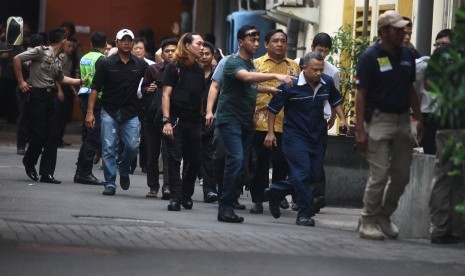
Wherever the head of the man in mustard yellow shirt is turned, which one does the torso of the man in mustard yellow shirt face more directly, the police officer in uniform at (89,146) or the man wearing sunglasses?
the man wearing sunglasses

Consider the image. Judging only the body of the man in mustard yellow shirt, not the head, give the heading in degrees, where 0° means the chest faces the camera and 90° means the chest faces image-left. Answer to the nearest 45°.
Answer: approximately 0°

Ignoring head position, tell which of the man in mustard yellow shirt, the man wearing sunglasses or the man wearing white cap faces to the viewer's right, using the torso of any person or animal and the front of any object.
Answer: the man wearing sunglasses

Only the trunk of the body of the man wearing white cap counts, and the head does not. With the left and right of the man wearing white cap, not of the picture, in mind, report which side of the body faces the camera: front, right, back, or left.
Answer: front

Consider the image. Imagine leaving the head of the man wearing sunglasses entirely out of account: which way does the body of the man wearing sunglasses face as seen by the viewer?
to the viewer's right

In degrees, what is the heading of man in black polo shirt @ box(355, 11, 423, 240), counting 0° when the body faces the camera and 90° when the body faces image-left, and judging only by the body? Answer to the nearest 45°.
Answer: approximately 315°

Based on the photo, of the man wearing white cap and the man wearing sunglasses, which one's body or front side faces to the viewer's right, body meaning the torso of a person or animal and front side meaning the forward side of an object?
the man wearing sunglasses

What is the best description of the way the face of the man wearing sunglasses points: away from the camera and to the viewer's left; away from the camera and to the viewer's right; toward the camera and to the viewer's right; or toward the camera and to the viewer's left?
toward the camera and to the viewer's right
